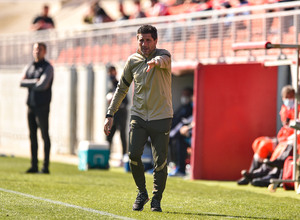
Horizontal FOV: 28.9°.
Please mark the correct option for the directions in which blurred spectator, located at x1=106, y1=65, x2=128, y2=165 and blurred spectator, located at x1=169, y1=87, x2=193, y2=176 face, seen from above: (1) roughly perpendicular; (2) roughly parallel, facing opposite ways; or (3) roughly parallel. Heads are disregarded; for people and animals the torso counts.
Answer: roughly parallel

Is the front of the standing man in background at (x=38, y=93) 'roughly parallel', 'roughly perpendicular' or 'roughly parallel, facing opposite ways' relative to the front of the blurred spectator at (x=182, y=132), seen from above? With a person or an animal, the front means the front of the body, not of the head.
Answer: roughly parallel

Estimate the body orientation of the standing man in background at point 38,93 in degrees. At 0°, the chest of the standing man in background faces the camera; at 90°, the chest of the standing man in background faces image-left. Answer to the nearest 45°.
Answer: approximately 45°

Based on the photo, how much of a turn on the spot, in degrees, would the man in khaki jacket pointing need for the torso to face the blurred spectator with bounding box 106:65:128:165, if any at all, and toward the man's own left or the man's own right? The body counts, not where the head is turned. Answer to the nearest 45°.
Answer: approximately 180°

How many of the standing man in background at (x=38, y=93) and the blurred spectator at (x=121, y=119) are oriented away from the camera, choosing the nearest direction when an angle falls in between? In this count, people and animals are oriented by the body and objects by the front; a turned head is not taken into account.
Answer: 0

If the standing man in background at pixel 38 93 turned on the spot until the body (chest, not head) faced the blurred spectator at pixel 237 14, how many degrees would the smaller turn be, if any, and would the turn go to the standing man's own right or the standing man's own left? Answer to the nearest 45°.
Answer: approximately 135° to the standing man's own left

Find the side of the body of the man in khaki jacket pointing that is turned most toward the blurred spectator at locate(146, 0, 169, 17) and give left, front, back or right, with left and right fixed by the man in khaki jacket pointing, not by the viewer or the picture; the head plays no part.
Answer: back

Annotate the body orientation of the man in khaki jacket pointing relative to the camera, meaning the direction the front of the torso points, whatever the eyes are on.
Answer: toward the camera

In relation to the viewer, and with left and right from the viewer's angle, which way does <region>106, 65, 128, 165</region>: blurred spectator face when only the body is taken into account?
facing the viewer and to the left of the viewer
